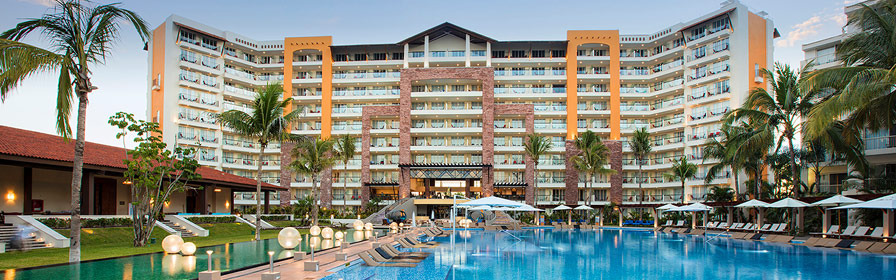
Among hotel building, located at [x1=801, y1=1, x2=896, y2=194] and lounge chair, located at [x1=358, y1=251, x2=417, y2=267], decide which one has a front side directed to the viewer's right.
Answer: the lounge chair

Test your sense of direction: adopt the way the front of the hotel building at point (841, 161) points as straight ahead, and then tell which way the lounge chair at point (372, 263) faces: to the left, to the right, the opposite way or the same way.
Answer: the opposite way

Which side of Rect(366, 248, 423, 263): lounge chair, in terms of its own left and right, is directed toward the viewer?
right

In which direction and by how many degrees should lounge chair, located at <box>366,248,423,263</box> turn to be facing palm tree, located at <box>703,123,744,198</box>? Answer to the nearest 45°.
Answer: approximately 45° to its left

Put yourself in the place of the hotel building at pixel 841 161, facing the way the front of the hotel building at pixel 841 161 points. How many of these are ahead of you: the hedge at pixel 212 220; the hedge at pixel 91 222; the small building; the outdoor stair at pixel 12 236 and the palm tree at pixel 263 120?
5

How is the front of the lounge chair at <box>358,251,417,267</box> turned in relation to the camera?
facing to the right of the viewer

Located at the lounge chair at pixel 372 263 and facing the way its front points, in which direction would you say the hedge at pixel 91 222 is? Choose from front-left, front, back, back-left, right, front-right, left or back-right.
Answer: back-left

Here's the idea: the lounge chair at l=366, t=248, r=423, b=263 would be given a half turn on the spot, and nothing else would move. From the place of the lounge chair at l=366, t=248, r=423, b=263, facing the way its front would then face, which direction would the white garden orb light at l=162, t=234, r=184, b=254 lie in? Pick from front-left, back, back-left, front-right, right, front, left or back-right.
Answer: front-left

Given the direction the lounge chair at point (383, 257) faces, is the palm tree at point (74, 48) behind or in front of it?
behind

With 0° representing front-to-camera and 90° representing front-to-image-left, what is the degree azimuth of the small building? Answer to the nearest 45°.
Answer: approximately 315°

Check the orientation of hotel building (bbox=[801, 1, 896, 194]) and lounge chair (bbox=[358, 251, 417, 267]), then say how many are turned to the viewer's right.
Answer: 1

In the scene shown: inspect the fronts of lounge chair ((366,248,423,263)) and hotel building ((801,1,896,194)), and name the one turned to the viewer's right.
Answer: the lounge chair

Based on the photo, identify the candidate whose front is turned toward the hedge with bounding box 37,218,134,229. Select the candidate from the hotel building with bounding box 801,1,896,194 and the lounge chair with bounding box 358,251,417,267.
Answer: the hotel building

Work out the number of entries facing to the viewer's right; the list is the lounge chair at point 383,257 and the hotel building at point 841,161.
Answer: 1

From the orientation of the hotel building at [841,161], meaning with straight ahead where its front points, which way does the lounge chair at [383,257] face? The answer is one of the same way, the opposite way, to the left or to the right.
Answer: the opposite way

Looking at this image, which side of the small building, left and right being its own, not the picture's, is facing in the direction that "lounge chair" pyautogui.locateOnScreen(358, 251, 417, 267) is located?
front
